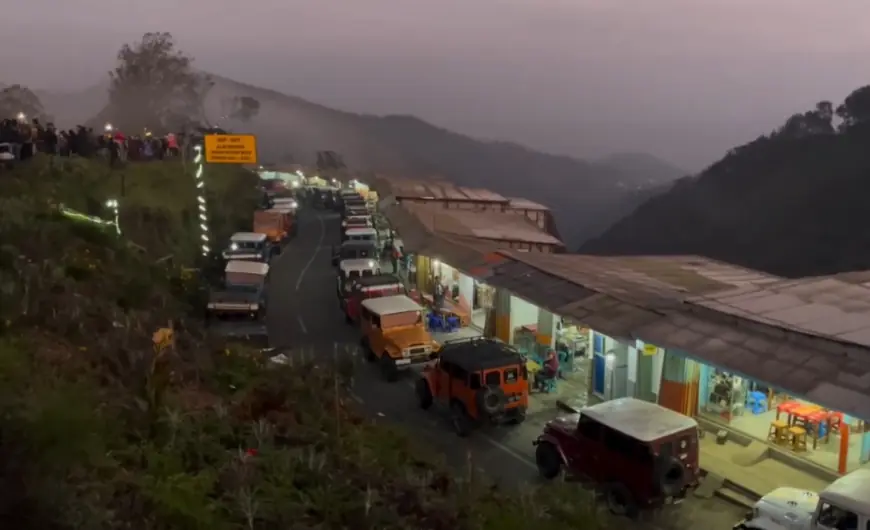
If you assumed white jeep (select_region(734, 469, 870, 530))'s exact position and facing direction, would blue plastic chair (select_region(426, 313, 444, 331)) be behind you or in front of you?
in front

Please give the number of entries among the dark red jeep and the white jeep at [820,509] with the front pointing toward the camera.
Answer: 0

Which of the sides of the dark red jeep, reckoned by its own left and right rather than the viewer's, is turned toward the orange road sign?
front

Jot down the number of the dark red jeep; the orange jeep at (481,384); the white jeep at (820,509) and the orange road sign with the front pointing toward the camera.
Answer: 1

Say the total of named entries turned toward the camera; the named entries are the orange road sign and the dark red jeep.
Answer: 1

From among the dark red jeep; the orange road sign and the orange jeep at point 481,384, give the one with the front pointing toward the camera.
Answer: the orange road sign

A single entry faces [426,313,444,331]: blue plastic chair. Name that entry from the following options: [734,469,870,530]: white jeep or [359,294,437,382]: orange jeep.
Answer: the white jeep

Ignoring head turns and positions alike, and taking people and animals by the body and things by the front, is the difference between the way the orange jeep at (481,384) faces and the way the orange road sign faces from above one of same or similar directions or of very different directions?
very different directions

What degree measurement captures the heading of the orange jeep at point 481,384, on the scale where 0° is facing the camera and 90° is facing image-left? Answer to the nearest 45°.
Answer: approximately 135°

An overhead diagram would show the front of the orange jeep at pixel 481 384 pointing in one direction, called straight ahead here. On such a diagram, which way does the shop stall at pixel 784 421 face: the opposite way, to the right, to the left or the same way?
to the left

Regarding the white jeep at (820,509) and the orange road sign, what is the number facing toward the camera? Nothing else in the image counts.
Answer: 1

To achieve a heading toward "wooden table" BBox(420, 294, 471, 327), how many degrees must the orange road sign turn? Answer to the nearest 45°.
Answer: approximately 45° to its left

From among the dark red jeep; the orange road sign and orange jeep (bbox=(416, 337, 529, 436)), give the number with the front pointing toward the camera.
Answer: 1

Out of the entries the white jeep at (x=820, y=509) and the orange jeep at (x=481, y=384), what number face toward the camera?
0

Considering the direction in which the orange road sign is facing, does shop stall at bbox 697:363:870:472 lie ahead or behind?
ahead

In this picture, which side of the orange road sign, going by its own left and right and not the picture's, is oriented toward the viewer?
front

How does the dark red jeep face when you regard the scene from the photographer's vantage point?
facing away from the viewer and to the left of the viewer
